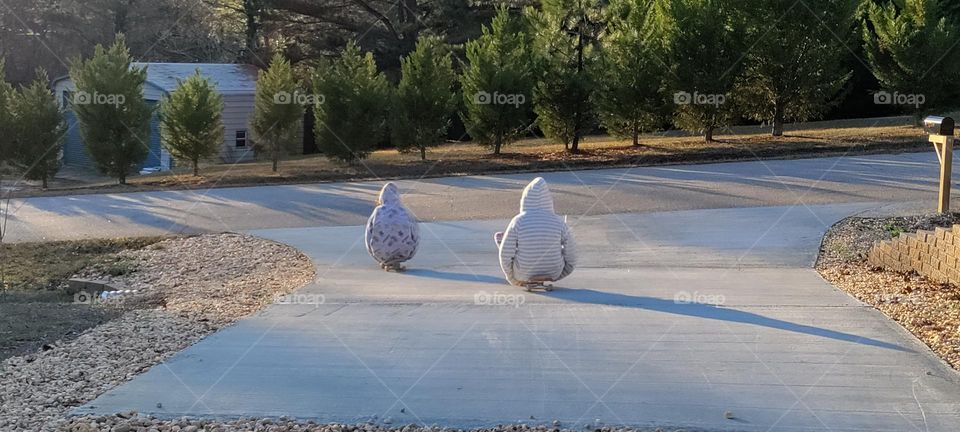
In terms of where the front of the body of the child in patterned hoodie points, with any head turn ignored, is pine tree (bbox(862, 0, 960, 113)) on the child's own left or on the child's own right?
on the child's own right

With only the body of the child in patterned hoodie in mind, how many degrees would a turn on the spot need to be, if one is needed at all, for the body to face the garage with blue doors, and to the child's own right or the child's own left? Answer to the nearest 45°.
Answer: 0° — they already face it

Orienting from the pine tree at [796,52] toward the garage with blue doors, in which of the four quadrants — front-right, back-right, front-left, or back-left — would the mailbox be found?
back-left

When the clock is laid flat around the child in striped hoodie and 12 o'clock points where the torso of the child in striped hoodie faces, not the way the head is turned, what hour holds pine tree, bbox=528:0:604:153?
The pine tree is roughly at 12 o'clock from the child in striped hoodie.

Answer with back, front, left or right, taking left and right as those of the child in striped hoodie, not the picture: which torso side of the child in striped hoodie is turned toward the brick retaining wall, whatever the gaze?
right

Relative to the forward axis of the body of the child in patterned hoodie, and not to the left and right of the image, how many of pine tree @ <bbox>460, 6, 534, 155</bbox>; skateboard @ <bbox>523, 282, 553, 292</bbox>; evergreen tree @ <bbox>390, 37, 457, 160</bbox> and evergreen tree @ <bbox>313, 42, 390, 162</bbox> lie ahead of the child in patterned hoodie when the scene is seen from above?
3

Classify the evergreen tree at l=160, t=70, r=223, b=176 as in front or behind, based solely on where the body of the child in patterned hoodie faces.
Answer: in front

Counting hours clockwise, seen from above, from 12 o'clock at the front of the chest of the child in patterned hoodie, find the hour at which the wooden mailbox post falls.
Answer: The wooden mailbox post is roughly at 3 o'clock from the child in patterned hoodie.

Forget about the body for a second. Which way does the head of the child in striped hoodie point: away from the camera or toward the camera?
away from the camera

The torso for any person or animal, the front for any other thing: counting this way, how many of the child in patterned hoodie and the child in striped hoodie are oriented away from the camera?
2

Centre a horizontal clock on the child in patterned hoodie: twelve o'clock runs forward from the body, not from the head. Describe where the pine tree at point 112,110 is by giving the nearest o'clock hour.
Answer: The pine tree is roughly at 11 o'clock from the child in patterned hoodie.

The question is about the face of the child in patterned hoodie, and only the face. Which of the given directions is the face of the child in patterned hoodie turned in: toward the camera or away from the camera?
away from the camera

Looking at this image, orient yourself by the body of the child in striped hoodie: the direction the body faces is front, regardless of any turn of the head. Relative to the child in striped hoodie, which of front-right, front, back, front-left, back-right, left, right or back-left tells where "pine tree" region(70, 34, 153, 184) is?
front-left

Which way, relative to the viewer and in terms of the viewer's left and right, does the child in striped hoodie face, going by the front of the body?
facing away from the viewer

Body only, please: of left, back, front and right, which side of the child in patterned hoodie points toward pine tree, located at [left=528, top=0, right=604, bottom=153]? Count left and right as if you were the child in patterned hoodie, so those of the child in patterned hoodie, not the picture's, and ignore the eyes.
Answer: front

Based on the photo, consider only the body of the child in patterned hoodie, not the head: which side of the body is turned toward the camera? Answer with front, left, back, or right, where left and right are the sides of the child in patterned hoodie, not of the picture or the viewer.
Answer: back
